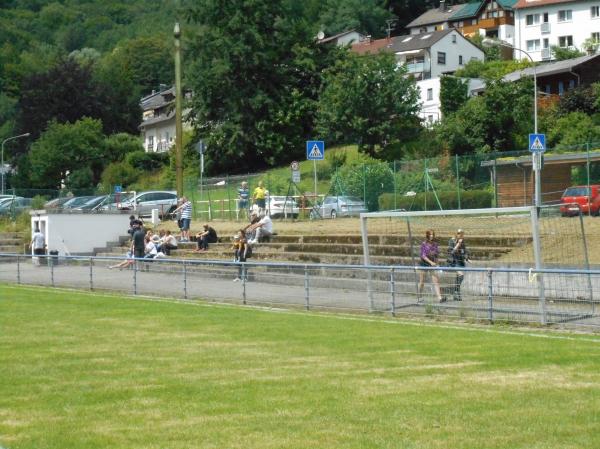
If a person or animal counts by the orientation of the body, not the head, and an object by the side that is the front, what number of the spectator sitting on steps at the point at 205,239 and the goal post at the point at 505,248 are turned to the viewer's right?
0

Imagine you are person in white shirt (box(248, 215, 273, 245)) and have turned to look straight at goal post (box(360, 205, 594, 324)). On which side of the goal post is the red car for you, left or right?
left

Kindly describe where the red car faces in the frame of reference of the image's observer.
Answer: facing the viewer and to the left of the viewer

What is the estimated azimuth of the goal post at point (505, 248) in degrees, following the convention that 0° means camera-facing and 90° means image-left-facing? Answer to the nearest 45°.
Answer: approximately 45°

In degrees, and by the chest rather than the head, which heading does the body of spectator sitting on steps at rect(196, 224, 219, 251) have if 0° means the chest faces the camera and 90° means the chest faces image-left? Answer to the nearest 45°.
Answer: approximately 45°
